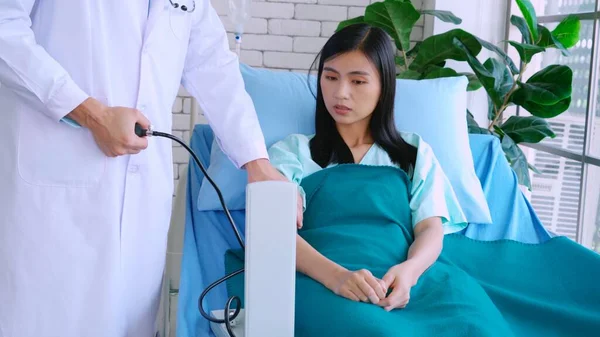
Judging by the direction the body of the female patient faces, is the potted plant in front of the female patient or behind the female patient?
behind

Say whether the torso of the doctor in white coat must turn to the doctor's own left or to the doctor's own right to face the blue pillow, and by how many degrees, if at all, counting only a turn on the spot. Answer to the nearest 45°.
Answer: approximately 90° to the doctor's own left

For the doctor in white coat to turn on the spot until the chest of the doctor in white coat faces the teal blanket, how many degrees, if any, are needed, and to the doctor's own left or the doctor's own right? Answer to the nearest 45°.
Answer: approximately 45° to the doctor's own left

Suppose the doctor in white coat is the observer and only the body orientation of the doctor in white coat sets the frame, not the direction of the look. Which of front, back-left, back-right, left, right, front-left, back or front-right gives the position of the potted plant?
left

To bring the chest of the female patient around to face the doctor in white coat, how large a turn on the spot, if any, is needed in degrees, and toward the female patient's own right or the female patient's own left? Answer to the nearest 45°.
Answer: approximately 45° to the female patient's own right

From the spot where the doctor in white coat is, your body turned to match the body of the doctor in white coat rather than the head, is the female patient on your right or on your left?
on your left

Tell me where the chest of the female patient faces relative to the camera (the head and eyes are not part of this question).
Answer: toward the camera

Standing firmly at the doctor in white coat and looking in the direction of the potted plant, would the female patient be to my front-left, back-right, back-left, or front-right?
front-right

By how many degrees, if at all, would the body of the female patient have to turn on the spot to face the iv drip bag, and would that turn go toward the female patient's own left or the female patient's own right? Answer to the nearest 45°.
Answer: approximately 135° to the female patient's own right

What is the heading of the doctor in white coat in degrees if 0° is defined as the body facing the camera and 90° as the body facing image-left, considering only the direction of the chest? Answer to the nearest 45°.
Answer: approximately 315°
